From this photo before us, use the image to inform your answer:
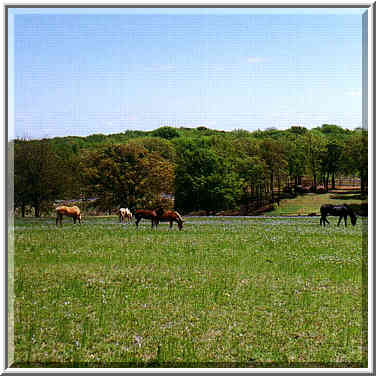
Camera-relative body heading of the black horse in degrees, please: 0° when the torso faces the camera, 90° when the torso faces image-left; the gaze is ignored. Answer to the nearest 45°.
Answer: approximately 270°

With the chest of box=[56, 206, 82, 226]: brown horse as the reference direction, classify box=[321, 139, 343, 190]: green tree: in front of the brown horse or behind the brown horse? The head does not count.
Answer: in front

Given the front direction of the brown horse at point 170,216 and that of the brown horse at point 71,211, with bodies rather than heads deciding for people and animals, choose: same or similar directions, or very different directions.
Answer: same or similar directions

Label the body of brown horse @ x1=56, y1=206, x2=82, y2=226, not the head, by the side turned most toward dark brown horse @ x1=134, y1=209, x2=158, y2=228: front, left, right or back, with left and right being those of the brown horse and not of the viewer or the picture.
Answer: front

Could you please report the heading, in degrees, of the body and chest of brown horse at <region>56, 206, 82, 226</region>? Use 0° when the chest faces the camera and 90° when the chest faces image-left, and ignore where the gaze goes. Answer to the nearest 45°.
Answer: approximately 270°

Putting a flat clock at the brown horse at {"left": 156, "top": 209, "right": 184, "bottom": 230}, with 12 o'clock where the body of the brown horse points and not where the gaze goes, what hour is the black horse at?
The black horse is roughly at 12 o'clock from the brown horse.

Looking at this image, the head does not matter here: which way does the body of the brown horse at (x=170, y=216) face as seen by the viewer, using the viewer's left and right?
facing to the right of the viewer

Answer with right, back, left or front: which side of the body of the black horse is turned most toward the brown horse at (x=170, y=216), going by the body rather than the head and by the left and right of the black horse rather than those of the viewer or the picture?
back

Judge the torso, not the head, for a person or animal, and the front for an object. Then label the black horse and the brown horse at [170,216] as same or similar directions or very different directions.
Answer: same or similar directions
